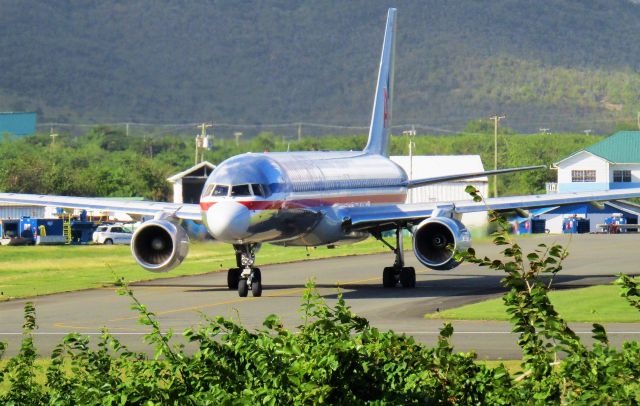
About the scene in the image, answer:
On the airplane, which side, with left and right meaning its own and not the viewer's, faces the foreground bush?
front

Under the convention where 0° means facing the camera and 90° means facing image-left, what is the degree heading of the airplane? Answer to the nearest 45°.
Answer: approximately 0°
